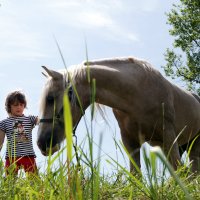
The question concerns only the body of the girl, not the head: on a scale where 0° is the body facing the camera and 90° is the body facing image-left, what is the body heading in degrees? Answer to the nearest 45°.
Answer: approximately 0°

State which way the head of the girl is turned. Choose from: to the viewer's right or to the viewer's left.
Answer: to the viewer's right
